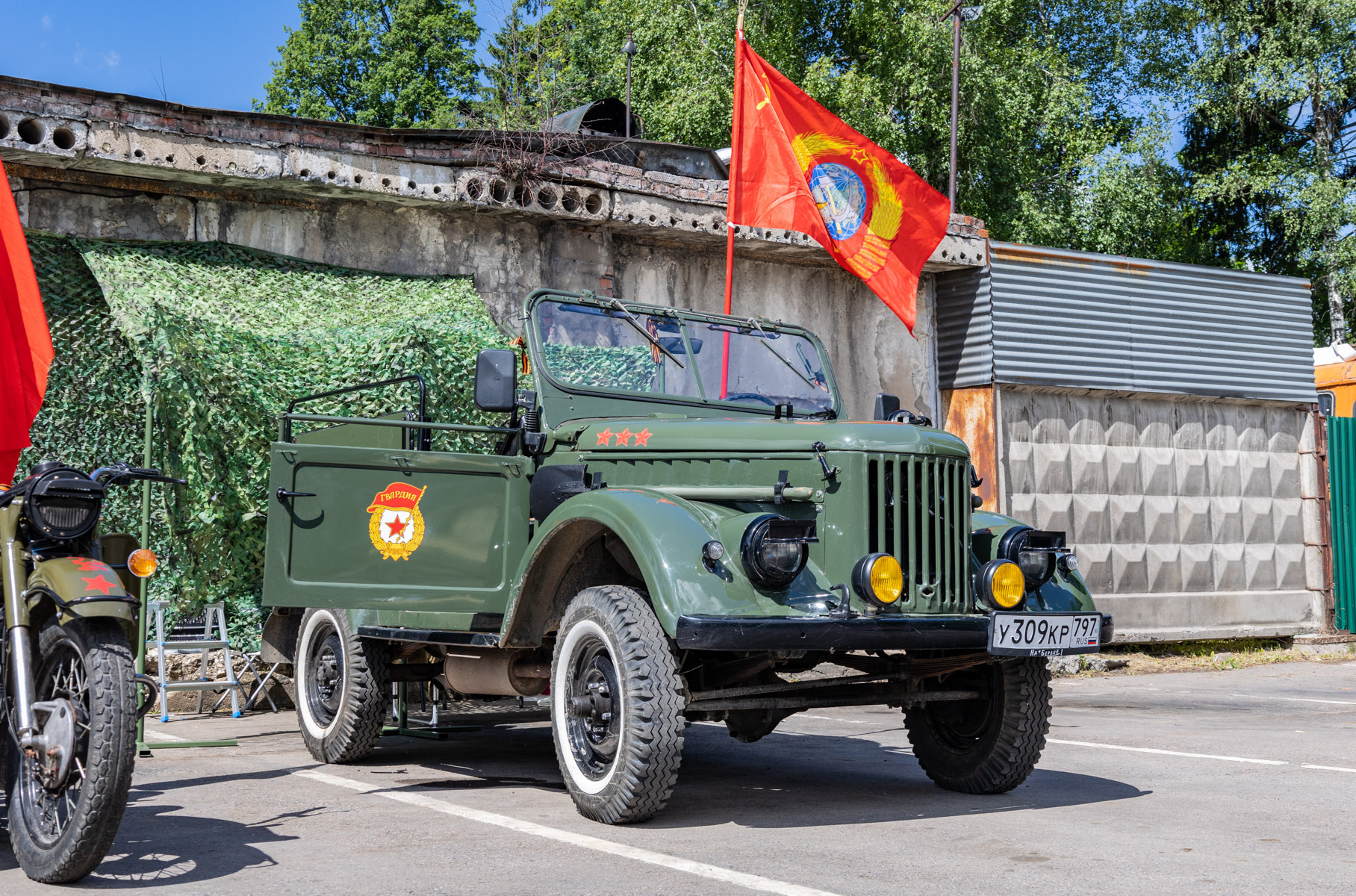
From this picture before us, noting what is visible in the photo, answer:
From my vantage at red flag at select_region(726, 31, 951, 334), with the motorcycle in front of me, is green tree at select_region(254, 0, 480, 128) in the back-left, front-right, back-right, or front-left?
back-right

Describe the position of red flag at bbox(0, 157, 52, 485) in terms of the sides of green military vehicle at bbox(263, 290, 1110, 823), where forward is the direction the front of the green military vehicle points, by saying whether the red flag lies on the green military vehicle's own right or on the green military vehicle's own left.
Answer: on the green military vehicle's own right

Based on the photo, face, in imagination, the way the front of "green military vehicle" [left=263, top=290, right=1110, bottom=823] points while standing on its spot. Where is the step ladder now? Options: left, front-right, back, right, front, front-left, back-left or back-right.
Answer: back

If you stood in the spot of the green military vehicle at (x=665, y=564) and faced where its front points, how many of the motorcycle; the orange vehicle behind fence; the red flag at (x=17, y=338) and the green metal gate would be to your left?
2

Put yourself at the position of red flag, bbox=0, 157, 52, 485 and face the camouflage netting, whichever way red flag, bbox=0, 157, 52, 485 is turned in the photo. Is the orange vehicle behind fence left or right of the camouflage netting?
right

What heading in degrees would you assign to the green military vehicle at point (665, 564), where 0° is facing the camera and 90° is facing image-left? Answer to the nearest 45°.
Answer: approximately 315°

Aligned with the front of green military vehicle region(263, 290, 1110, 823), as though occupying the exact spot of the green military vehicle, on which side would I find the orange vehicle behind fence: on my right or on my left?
on my left

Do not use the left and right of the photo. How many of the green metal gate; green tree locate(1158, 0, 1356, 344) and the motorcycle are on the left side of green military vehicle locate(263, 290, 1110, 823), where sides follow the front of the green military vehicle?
2

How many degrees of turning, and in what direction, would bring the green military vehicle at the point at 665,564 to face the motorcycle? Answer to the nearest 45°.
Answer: approximately 90° to its right

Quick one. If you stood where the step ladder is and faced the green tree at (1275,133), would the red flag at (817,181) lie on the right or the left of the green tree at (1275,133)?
right

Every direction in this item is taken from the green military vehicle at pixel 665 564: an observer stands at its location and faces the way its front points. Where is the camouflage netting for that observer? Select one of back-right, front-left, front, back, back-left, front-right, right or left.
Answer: back
